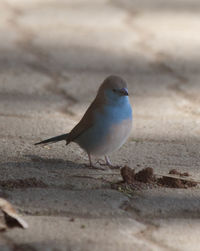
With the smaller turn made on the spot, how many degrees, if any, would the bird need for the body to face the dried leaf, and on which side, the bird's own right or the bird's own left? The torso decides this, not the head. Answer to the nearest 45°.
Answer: approximately 90° to the bird's own right

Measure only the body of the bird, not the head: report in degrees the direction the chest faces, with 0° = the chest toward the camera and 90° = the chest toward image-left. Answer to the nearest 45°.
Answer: approximately 315°
